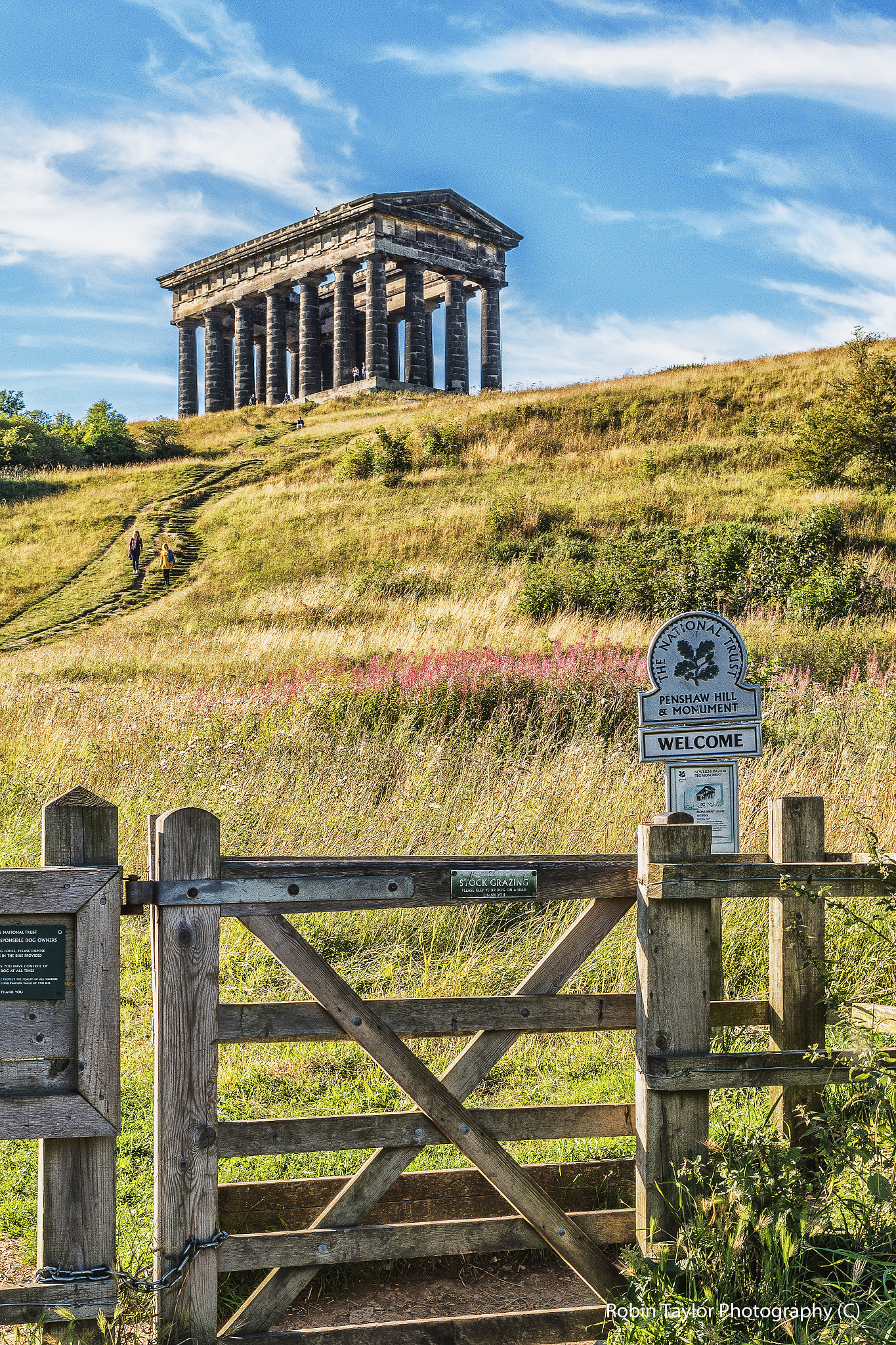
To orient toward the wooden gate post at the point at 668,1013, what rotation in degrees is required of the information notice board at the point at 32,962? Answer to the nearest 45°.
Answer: approximately 90° to its left

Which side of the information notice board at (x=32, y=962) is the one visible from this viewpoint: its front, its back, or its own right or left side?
front

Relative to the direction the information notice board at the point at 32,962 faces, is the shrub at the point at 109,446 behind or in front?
behind

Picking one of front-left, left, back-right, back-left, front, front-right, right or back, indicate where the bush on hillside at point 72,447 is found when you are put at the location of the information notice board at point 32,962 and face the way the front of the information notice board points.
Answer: back
